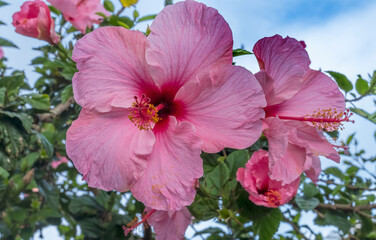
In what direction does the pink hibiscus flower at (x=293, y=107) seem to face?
to the viewer's right

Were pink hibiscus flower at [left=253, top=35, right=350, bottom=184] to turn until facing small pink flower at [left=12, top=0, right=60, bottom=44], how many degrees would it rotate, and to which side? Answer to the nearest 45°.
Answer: approximately 180°

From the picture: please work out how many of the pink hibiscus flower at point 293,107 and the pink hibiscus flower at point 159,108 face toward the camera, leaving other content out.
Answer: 1

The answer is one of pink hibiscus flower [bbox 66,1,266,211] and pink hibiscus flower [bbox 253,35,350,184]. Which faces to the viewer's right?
pink hibiscus flower [bbox 253,35,350,184]

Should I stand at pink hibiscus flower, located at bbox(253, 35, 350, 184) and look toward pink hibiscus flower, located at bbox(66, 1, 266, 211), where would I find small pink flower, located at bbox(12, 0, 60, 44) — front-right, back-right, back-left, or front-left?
front-right

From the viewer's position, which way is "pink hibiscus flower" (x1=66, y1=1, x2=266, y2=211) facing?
facing the viewer
